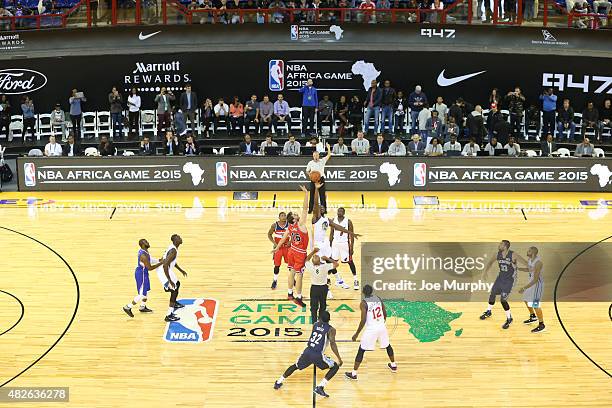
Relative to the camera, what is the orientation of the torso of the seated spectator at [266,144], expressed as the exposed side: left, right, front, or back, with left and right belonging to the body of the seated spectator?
front

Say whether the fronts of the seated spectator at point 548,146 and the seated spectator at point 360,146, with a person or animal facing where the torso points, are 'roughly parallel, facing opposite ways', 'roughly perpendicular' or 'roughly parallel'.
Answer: roughly parallel

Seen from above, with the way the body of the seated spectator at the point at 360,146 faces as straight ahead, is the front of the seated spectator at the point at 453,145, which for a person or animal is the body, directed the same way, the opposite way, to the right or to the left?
the same way

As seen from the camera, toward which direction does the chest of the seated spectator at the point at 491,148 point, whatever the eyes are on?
toward the camera

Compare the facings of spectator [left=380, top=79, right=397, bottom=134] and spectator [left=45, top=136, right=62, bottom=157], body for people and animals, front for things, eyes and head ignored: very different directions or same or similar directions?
same or similar directions

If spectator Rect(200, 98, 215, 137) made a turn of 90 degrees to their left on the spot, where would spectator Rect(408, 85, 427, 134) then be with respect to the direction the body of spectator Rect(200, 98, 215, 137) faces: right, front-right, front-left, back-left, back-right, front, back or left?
front

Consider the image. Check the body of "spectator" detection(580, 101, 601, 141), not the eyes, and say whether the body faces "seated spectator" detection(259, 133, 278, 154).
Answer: no

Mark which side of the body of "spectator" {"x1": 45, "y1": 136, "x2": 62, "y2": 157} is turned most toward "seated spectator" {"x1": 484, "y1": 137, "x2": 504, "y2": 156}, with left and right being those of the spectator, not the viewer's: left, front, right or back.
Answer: left

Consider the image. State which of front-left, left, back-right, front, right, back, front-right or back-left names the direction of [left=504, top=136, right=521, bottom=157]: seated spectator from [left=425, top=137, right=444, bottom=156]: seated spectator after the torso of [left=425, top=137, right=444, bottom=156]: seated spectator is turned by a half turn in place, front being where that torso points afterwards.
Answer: right

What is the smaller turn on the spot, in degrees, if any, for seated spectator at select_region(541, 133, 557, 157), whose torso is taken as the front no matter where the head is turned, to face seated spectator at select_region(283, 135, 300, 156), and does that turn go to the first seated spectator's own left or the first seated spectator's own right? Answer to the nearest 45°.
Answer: approximately 90° to the first seated spectator's own right

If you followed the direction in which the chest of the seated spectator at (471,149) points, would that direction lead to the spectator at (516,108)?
no

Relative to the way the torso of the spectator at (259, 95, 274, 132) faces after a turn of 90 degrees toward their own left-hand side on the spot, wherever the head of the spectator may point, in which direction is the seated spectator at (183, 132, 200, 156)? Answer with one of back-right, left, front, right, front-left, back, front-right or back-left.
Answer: back-right

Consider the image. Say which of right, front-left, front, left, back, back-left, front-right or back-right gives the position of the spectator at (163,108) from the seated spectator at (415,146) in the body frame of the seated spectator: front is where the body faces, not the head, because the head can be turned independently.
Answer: right

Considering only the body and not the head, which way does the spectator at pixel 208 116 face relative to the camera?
toward the camera

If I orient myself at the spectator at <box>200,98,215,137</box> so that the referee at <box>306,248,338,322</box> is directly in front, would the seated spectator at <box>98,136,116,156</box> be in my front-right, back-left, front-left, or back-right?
front-right

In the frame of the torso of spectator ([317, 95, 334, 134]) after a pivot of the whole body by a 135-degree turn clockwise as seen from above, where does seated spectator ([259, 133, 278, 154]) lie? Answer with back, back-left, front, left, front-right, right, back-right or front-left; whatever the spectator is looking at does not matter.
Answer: left

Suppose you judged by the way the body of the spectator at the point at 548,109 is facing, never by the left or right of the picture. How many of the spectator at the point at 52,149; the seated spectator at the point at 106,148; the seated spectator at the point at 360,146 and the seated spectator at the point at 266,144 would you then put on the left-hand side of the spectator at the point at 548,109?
0

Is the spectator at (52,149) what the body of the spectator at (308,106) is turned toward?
no

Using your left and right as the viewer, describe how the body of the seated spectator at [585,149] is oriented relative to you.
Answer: facing the viewer

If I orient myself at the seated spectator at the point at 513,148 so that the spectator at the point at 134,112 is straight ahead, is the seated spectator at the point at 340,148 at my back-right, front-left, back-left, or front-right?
front-left
